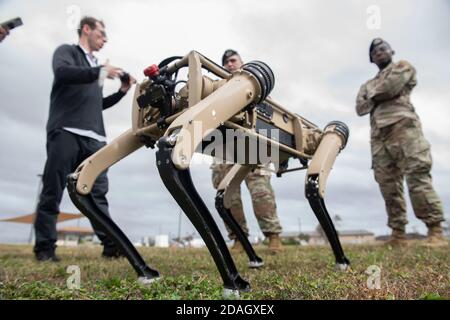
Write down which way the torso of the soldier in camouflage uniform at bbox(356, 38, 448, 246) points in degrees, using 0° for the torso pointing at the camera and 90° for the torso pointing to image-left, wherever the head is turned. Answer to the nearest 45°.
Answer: approximately 45°

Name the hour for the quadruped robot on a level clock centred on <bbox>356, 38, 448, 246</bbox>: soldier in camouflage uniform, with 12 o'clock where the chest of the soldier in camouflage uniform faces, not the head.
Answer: The quadruped robot is roughly at 11 o'clock from the soldier in camouflage uniform.

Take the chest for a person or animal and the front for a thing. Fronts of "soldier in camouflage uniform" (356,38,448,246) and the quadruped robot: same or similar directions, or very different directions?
same or similar directions

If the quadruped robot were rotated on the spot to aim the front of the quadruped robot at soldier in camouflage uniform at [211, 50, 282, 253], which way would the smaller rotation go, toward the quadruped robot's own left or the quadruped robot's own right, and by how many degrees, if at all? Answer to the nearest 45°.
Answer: approximately 45° to the quadruped robot's own left

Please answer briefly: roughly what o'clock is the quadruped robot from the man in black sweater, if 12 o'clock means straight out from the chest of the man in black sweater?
The quadruped robot is roughly at 1 o'clock from the man in black sweater.

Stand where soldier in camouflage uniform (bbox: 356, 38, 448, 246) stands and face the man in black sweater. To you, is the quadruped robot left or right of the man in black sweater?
left

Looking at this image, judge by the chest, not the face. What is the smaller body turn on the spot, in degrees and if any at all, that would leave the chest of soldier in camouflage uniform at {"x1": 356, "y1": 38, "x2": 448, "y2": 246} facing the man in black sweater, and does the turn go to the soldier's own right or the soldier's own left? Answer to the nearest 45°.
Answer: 0° — they already face them
